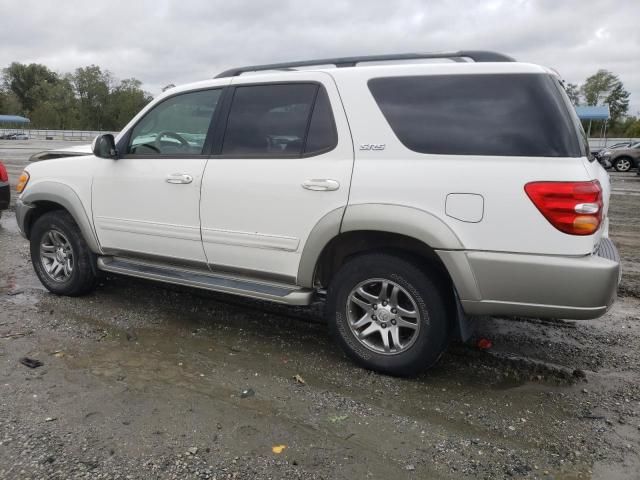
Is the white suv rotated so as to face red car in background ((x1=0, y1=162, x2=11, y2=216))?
yes

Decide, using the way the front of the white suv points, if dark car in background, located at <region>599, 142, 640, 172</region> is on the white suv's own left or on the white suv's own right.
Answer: on the white suv's own right

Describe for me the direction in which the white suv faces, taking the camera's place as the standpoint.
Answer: facing away from the viewer and to the left of the viewer
